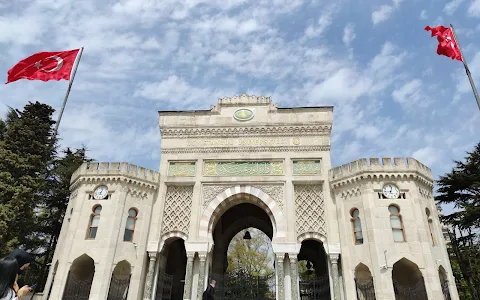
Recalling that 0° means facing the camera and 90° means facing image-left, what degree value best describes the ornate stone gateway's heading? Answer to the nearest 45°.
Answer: approximately 0°

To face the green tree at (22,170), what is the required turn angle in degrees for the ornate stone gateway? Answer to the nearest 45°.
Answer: approximately 90° to its right

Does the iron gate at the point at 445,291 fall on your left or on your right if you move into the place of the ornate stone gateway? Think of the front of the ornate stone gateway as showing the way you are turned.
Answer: on your left

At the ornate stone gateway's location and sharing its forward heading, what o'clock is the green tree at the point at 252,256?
The green tree is roughly at 6 o'clock from the ornate stone gateway.

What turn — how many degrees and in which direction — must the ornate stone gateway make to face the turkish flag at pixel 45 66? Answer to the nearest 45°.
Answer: approximately 45° to its right

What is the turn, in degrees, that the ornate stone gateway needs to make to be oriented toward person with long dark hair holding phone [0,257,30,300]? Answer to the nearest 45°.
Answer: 0° — it already faces them
